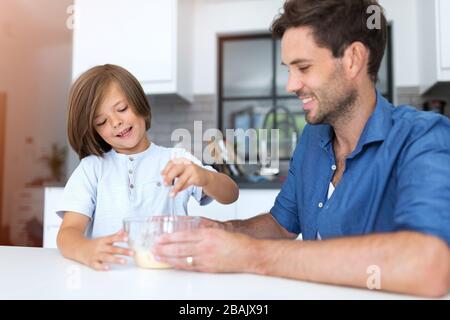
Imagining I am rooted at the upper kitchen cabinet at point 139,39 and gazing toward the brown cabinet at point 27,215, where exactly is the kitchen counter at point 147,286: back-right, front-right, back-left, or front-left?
back-left

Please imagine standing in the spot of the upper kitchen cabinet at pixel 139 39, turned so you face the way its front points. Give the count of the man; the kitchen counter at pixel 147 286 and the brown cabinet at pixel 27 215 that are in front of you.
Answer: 2

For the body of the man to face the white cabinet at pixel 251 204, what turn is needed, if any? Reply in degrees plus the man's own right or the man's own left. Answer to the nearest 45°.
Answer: approximately 135° to the man's own right

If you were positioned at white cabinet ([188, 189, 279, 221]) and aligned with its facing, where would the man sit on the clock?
The man is roughly at 12 o'clock from the white cabinet.

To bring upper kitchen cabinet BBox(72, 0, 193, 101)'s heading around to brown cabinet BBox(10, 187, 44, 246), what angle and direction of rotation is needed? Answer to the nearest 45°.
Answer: approximately 135° to its right

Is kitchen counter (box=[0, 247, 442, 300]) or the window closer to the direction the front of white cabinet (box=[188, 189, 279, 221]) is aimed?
the kitchen counter
